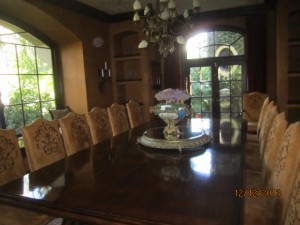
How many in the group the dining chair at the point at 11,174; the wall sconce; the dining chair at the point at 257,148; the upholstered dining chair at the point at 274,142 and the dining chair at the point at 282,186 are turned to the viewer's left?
3

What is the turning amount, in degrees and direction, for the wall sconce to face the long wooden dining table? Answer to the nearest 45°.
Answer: approximately 45° to its right

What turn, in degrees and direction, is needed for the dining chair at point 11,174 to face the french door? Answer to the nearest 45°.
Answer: approximately 90° to its left

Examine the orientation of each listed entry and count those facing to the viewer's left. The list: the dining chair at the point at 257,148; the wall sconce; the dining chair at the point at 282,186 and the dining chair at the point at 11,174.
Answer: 2

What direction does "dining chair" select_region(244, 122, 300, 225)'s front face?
to the viewer's left

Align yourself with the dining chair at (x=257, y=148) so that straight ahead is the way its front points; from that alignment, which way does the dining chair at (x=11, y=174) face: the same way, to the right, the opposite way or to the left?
the opposite way

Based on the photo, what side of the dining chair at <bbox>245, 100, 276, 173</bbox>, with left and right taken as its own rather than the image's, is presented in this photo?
left

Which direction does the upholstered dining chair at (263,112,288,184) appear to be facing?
to the viewer's left
